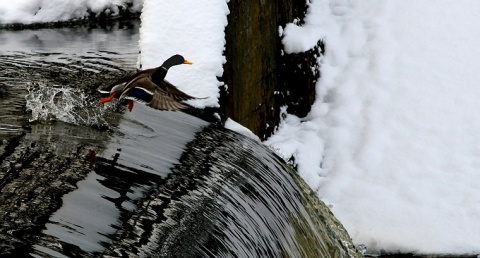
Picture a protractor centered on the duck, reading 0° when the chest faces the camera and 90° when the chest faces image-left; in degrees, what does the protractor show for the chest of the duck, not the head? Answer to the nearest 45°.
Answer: approximately 270°

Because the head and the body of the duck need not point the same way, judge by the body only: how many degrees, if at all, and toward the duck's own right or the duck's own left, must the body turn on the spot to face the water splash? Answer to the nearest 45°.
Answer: approximately 135° to the duck's own left
